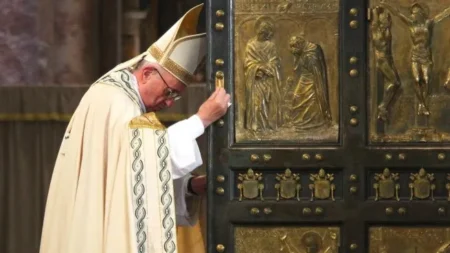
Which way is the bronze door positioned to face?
toward the camera

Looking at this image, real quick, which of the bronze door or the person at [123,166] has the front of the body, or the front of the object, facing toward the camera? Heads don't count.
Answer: the bronze door

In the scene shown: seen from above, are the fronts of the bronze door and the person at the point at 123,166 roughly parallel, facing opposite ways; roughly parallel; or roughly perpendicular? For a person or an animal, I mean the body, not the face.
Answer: roughly perpendicular

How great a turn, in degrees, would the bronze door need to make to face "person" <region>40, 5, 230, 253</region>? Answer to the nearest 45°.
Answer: approximately 90° to its right

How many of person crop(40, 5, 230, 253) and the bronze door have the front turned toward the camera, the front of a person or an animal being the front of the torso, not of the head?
1

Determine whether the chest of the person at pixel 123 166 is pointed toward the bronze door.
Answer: yes

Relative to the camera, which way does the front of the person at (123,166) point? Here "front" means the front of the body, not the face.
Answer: to the viewer's right
